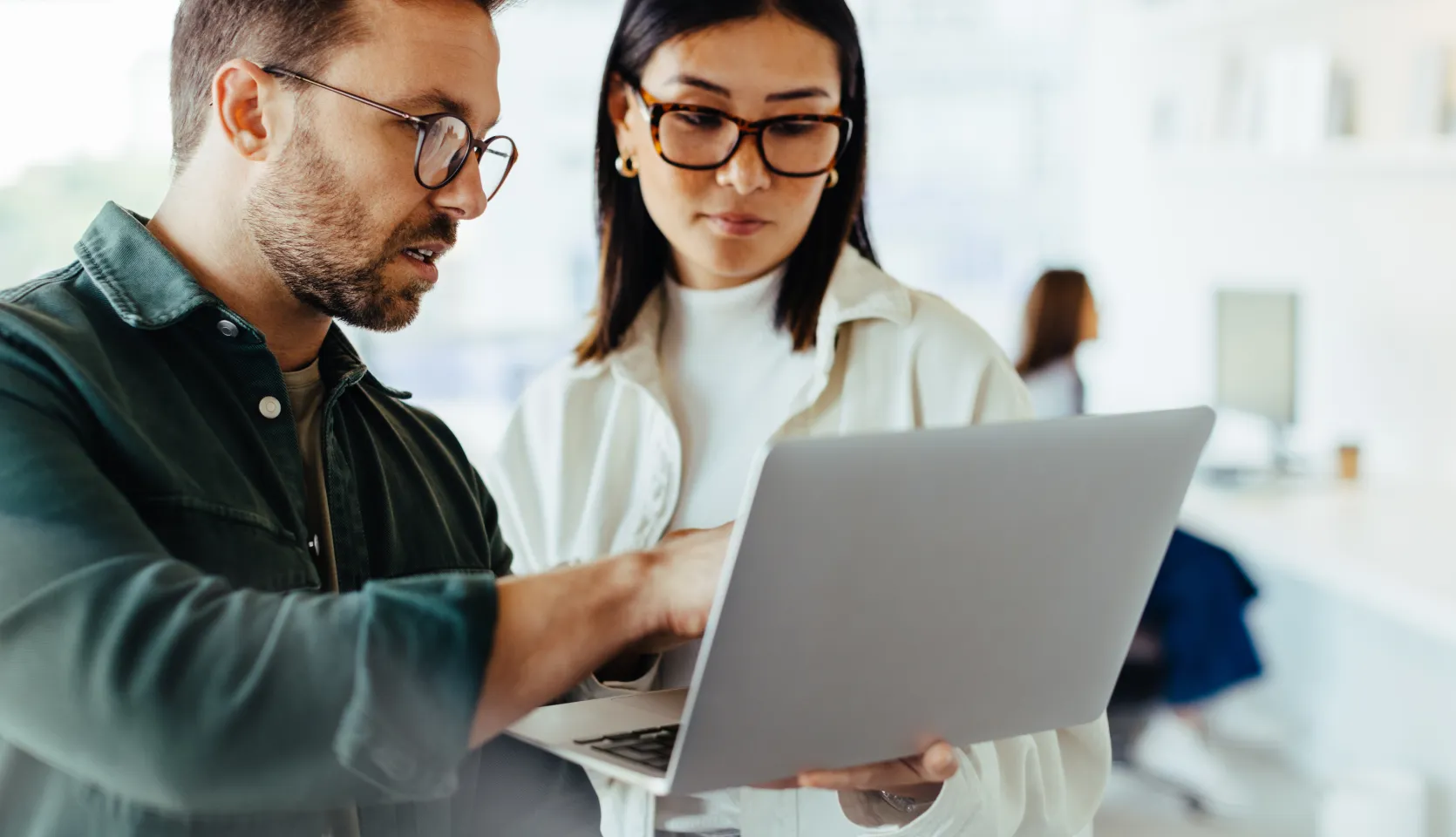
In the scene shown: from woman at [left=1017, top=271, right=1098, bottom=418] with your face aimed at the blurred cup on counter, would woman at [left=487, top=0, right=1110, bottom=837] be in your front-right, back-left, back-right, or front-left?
back-right

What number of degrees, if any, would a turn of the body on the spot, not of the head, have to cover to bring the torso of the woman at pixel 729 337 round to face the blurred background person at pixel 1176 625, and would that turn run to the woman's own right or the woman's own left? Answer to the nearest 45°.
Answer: approximately 135° to the woman's own left

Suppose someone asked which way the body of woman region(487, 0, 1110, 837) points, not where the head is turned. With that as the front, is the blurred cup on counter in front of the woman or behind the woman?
behind

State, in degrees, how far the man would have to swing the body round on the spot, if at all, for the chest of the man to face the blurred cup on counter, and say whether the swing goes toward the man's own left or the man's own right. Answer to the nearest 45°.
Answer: approximately 90° to the man's own left

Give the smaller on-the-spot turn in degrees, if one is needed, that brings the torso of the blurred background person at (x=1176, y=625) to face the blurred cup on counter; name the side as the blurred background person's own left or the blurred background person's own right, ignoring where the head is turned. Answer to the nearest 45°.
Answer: approximately 45° to the blurred background person's own left

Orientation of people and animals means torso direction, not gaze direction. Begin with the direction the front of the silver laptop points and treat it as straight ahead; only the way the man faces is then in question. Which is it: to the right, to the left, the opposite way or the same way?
the opposite way

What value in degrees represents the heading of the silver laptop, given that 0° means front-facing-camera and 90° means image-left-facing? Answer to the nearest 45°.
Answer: approximately 135°

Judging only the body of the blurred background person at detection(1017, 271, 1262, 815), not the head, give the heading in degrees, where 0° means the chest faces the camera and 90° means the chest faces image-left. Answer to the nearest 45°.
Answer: approximately 270°
